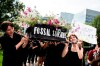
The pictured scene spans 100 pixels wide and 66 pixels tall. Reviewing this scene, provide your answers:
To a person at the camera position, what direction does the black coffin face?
facing the viewer

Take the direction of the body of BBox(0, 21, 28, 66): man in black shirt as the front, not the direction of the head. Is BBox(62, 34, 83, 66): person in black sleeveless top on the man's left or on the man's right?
on the man's left

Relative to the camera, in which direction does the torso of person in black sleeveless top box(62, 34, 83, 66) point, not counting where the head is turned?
toward the camera

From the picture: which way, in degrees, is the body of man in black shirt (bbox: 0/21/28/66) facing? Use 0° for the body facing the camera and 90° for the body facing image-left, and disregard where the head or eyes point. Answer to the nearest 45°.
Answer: approximately 315°
